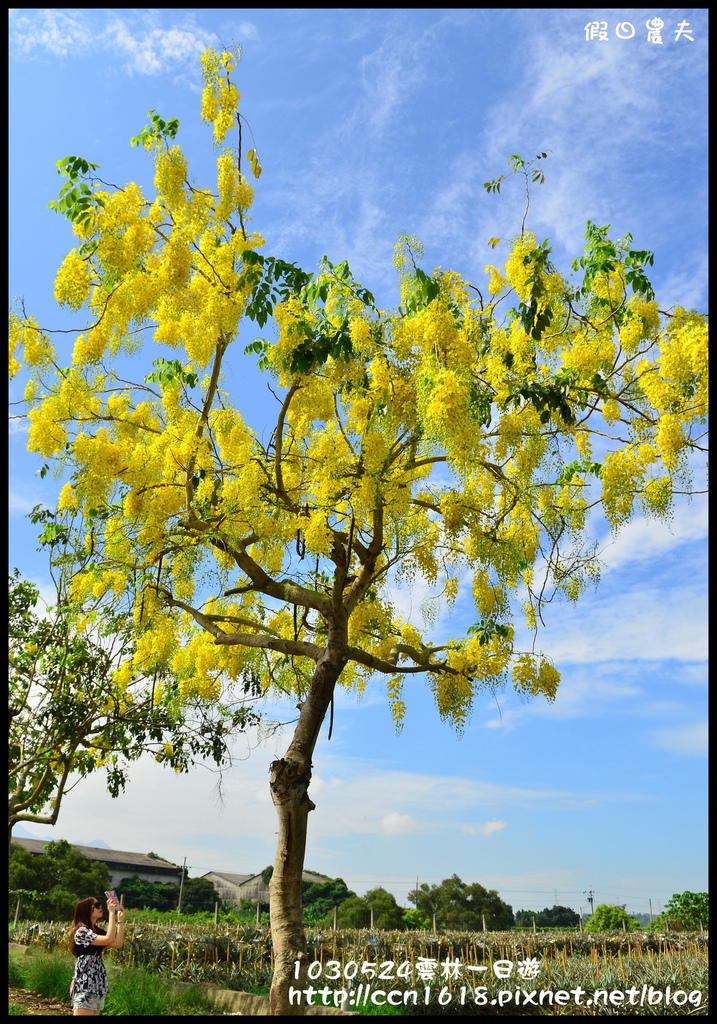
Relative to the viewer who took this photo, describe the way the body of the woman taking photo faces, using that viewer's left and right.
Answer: facing to the right of the viewer

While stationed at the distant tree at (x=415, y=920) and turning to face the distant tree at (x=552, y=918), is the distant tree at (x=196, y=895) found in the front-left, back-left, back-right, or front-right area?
back-left

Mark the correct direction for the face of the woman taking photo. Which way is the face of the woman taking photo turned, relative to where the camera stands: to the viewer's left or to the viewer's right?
to the viewer's right

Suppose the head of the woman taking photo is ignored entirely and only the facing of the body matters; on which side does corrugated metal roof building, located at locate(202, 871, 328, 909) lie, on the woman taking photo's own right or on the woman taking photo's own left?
on the woman taking photo's own left

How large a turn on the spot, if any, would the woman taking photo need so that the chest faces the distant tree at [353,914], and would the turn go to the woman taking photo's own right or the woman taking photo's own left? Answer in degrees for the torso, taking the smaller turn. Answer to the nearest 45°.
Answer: approximately 90° to the woman taking photo's own left

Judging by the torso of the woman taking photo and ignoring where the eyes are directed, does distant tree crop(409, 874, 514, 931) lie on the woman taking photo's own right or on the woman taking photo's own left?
on the woman taking photo's own left

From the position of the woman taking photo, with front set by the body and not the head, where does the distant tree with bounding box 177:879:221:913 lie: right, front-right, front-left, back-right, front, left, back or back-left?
left

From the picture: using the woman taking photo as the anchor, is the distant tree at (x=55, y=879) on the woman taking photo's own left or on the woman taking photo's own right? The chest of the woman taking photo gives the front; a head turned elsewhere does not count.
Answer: on the woman taking photo's own left
